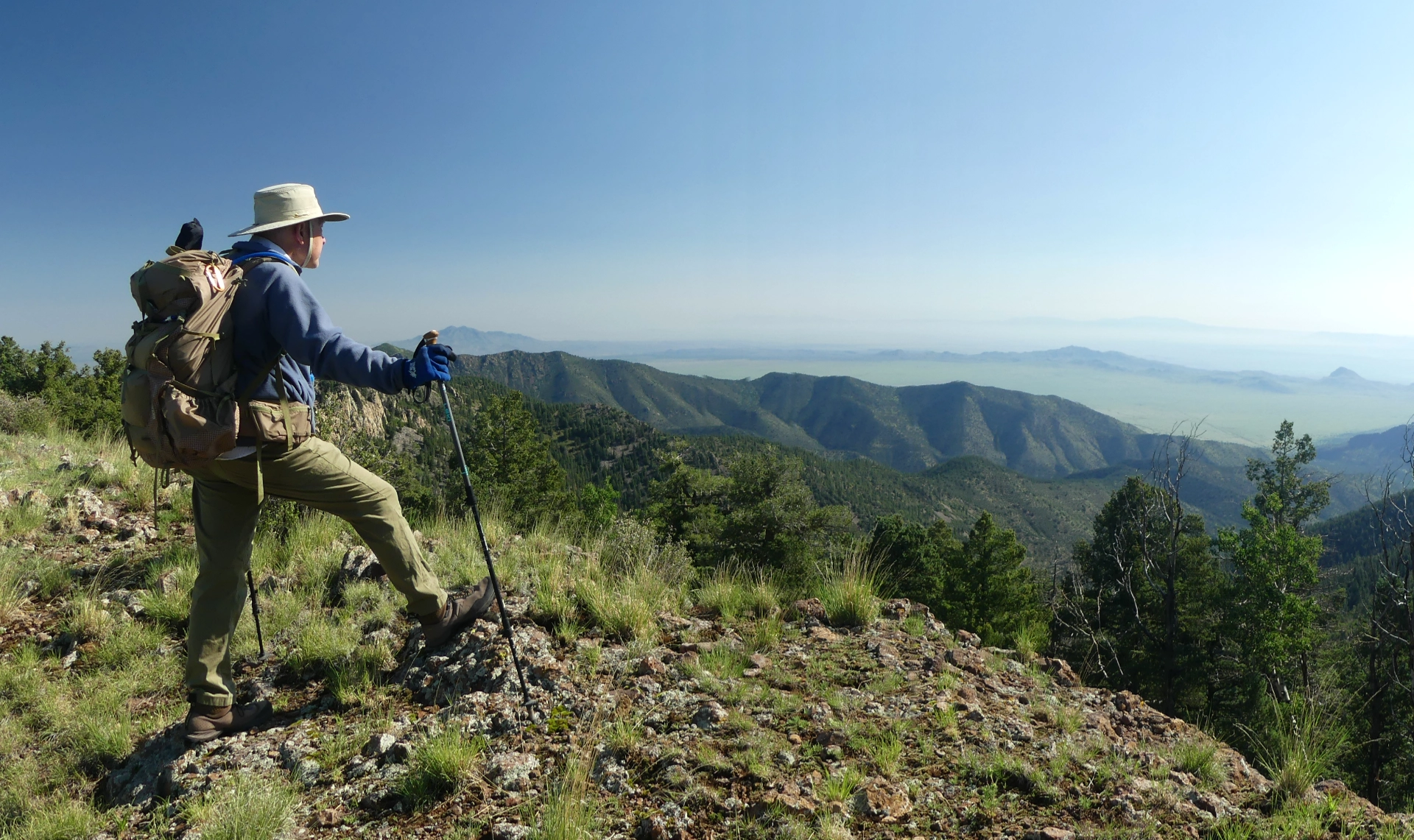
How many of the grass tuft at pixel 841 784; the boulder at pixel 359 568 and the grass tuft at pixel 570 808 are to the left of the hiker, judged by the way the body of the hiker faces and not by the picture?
1

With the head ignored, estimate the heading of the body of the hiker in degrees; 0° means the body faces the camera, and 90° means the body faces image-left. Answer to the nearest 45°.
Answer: approximately 270°

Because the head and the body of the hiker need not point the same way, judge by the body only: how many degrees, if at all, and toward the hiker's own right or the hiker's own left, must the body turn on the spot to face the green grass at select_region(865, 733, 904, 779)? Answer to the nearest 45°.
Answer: approximately 45° to the hiker's own right

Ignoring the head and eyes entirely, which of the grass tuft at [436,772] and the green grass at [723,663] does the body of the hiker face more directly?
the green grass

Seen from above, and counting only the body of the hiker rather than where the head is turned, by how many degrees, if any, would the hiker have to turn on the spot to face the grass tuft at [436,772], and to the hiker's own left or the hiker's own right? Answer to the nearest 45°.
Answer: approximately 45° to the hiker's own right

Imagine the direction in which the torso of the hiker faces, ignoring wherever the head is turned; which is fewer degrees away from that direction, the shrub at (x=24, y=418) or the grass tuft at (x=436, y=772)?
the grass tuft

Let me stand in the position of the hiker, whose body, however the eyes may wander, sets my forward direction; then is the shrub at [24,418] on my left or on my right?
on my left
